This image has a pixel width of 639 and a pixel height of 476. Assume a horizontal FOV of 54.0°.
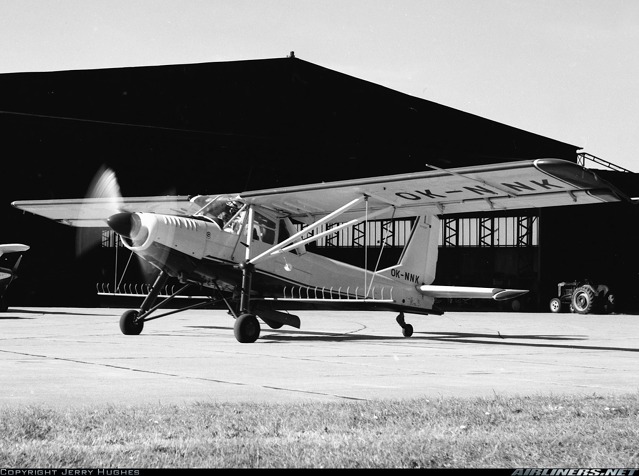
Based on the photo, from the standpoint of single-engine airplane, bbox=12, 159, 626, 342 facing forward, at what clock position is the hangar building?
The hangar building is roughly at 4 o'clock from the single-engine airplane.

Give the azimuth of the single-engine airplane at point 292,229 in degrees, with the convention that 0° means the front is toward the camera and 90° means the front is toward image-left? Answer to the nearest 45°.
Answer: approximately 45°
